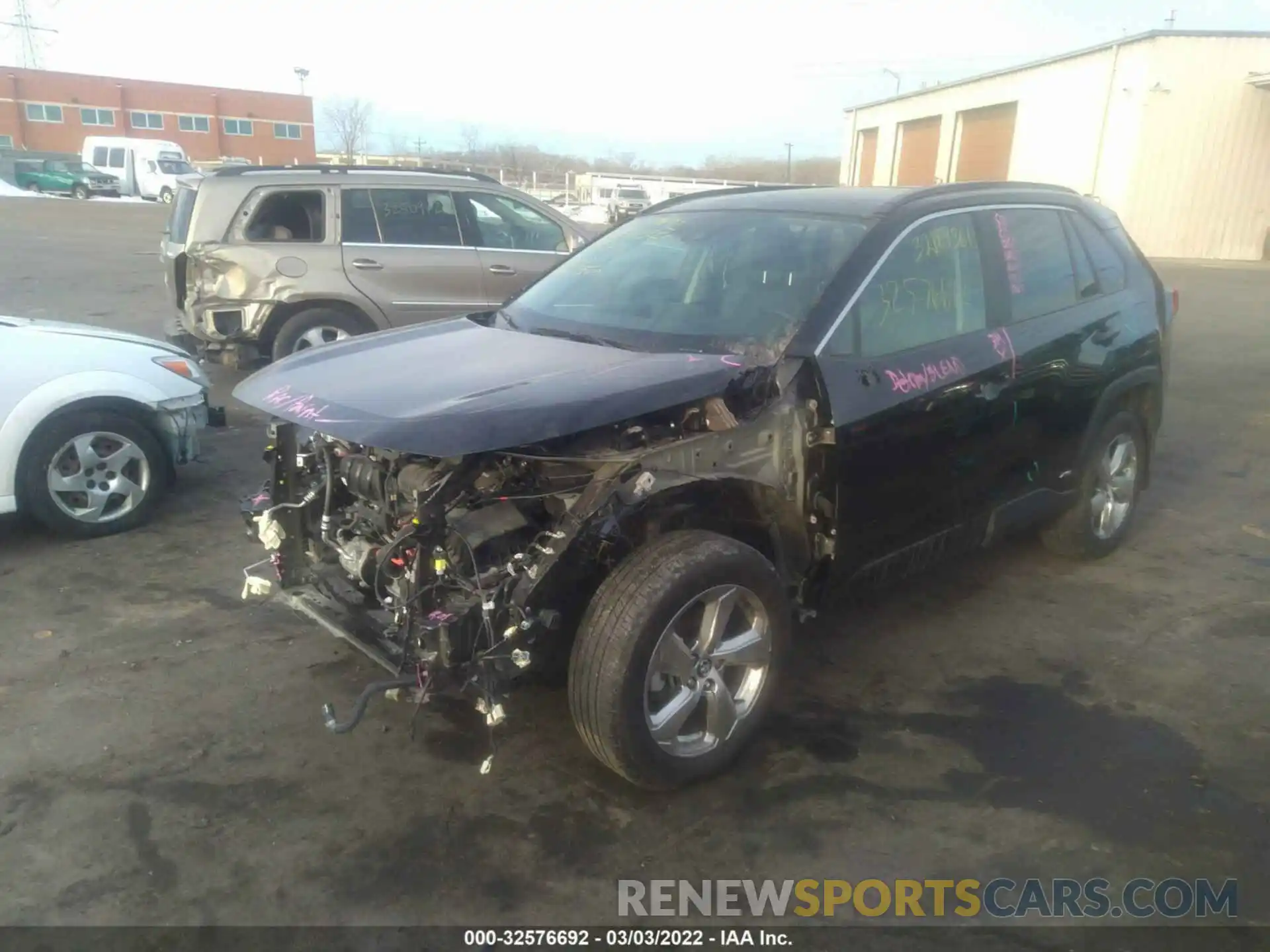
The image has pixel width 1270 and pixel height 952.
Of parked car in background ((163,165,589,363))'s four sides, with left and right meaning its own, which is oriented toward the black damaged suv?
right

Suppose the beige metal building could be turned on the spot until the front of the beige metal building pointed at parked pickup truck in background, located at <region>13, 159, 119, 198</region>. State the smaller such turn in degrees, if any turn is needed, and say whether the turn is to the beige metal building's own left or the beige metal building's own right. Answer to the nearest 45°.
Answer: approximately 45° to the beige metal building's own right

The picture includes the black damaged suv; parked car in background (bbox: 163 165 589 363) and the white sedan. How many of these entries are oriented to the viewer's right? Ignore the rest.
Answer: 2

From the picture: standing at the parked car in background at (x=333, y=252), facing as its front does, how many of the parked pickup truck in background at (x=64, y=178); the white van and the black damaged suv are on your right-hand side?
1

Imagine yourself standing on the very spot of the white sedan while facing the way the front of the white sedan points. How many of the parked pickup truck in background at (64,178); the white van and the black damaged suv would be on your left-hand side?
2

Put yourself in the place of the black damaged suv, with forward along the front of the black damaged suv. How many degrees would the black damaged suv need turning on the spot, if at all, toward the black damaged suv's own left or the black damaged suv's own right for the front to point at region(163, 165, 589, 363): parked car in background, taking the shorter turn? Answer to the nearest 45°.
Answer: approximately 90° to the black damaged suv's own right

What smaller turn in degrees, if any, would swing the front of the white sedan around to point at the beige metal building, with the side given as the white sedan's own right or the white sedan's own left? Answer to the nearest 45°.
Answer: approximately 45° to the white sedan's own left

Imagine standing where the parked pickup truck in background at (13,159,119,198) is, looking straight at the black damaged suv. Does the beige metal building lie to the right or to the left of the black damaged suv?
left

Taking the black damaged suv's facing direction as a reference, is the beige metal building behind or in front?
behind

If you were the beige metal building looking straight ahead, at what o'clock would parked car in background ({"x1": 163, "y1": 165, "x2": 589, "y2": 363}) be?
The parked car in background is roughly at 11 o'clock from the beige metal building.

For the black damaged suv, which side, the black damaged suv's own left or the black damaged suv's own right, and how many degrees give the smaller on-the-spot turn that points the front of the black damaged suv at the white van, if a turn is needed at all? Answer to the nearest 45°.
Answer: approximately 90° to the black damaged suv's own right

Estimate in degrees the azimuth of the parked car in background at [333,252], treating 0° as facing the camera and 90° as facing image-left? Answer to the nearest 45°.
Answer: approximately 270°
